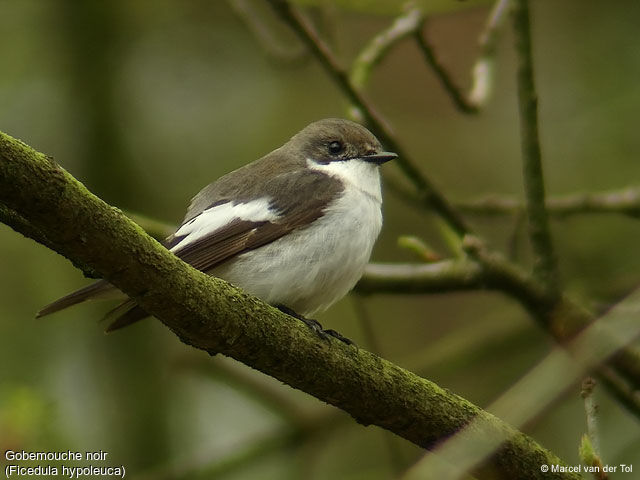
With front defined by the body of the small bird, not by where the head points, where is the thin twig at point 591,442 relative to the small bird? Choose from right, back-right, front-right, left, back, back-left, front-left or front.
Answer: front-left

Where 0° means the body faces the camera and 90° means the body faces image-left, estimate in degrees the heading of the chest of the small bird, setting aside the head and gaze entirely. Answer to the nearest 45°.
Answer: approximately 270°

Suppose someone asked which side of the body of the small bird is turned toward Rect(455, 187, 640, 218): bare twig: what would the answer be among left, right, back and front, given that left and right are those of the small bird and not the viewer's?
front
